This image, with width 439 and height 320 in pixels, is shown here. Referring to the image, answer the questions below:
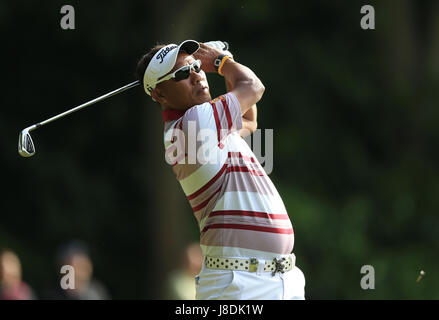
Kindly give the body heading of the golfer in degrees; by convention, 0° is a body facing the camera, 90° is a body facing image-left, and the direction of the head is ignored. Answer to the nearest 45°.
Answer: approximately 315°

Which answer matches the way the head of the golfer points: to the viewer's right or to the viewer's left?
to the viewer's right
